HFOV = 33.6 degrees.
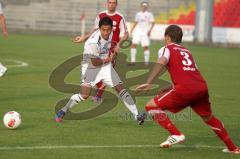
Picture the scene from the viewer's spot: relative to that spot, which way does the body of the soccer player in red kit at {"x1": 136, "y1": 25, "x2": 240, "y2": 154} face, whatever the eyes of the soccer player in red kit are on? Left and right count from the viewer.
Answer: facing away from the viewer and to the left of the viewer

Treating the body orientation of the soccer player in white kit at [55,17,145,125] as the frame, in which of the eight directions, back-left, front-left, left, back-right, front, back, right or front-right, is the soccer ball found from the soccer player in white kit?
right

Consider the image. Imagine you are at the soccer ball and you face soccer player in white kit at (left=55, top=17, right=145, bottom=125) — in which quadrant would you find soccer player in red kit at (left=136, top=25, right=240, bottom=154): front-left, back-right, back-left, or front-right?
front-right

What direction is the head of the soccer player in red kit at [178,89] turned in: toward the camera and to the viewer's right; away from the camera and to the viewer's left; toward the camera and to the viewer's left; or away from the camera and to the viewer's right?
away from the camera and to the viewer's left

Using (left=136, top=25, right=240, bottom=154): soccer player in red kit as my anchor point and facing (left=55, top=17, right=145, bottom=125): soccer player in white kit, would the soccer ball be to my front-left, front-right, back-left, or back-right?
front-left

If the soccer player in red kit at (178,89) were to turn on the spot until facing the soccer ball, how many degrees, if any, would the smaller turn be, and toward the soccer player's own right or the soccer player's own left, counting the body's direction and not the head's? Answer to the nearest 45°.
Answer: approximately 45° to the soccer player's own left

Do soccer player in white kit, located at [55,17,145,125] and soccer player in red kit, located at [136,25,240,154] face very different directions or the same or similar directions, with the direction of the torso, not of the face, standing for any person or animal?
very different directions
